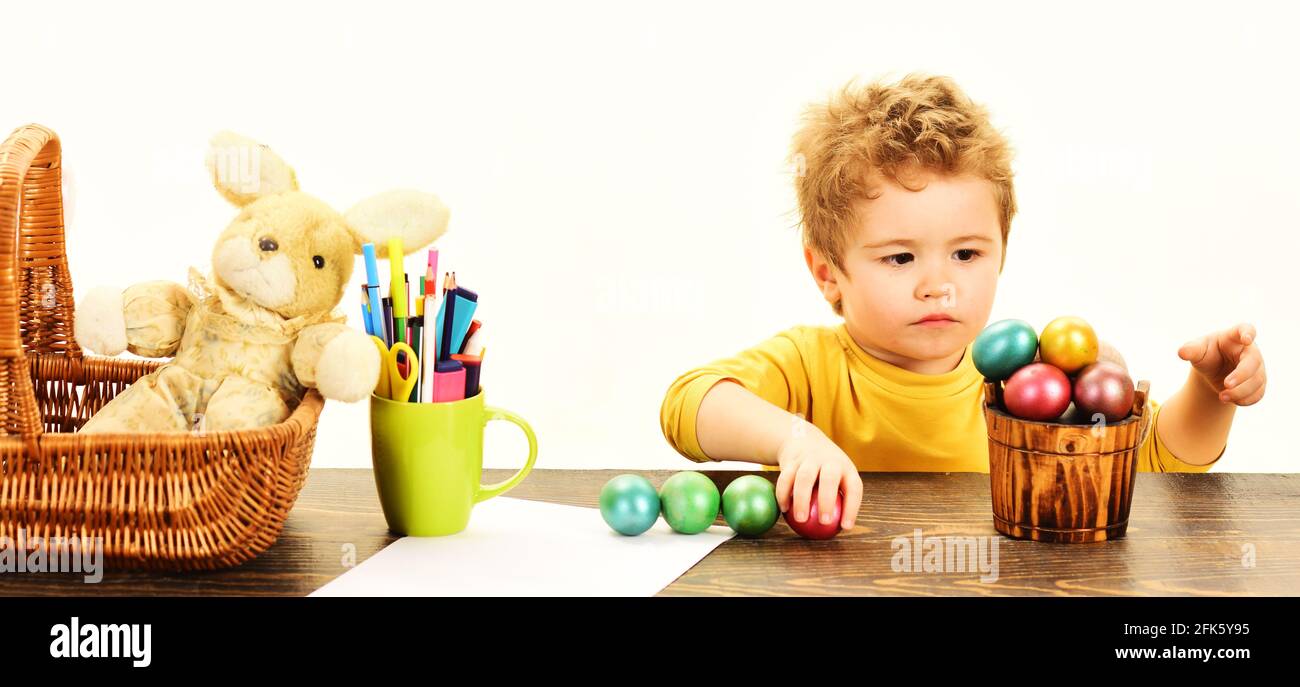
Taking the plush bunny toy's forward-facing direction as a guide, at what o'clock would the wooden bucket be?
The wooden bucket is roughly at 8 o'clock from the plush bunny toy.

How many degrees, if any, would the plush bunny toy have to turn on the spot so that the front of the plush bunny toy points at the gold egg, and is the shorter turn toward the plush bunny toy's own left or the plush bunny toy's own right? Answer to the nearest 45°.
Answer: approximately 135° to the plush bunny toy's own left

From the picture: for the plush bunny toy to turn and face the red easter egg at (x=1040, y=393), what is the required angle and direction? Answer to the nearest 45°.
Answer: approximately 135° to its left

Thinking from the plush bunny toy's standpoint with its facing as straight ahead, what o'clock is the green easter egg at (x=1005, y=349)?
The green easter egg is roughly at 8 o'clock from the plush bunny toy.

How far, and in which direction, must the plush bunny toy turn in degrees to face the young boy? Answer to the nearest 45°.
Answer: approximately 135° to its left

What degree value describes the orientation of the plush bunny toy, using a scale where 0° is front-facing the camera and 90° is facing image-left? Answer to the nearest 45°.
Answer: approximately 45°
